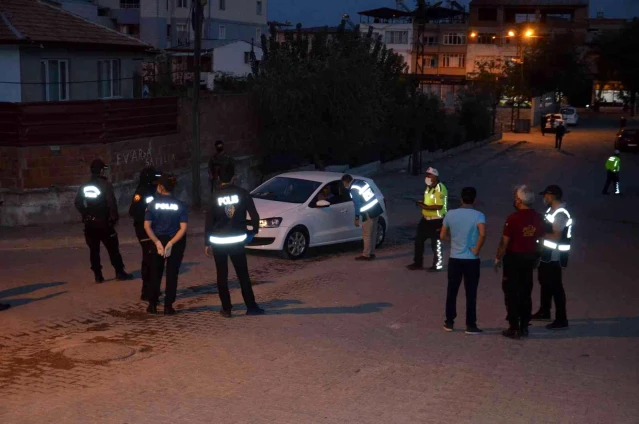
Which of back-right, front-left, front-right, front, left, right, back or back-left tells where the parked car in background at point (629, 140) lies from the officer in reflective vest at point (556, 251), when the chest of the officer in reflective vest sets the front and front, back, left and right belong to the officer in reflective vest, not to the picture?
right

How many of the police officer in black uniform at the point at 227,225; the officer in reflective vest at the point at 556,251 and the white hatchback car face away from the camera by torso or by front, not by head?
1

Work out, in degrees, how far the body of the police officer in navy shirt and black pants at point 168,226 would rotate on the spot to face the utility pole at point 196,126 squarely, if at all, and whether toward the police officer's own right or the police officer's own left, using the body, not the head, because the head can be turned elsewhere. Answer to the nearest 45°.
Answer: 0° — they already face it

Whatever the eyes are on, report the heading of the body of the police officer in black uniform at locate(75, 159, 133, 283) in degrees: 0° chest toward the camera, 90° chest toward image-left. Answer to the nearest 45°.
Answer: approximately 225°

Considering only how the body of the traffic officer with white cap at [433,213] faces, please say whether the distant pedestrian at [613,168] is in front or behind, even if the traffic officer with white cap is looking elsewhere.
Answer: behind

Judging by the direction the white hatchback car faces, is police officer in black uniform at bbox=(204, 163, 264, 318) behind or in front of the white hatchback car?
in front

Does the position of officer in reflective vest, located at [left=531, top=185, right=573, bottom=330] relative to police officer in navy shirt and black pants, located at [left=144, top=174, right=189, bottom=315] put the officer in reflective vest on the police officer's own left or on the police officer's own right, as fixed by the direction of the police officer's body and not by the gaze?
on the police officer's own right

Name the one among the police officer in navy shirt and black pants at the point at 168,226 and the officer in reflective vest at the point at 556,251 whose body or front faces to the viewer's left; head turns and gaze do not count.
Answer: the officer in reflective vest

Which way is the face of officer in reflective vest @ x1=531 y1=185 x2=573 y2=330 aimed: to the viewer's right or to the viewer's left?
to the viewer's left

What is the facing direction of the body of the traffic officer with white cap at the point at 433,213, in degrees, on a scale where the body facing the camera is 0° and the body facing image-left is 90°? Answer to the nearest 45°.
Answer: approximately 45°

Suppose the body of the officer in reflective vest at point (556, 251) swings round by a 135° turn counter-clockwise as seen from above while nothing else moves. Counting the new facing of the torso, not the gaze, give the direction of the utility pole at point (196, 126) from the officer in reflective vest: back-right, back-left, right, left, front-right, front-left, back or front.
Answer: back

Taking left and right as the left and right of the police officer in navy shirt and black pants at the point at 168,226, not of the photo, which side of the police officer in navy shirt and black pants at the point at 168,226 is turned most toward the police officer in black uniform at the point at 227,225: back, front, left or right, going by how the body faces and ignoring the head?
right

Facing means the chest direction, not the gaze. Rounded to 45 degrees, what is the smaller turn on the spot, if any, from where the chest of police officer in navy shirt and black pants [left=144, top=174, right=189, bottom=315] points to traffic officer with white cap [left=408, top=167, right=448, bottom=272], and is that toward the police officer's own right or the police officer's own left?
approximately 45° to the police officer's own right

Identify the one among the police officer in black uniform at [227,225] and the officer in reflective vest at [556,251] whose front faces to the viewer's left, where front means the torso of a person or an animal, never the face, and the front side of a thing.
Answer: the officer in reflective vest

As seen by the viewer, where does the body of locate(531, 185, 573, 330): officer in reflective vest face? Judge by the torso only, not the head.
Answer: to the viewer's left

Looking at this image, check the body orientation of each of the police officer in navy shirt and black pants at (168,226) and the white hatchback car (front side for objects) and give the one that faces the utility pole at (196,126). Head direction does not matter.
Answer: the police officer in navy shirt and black pants

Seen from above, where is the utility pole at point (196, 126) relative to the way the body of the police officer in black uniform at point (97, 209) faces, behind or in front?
in front

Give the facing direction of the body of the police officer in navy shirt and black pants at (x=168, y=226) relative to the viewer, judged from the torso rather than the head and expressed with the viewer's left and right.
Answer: facing away from the viewer
